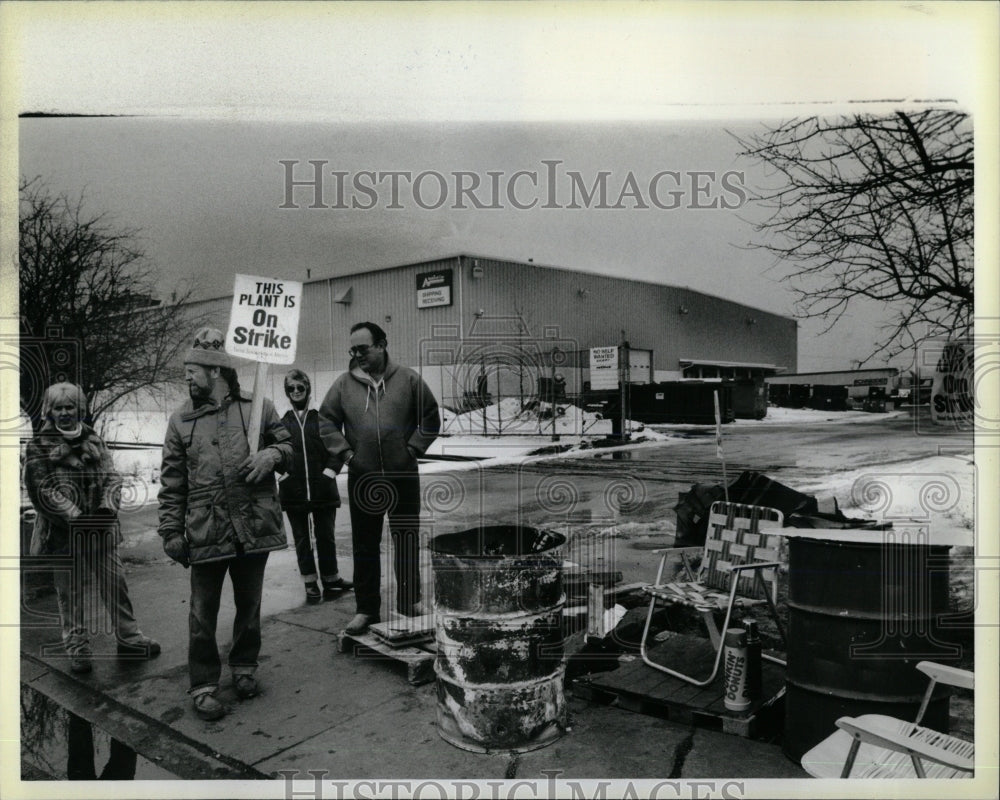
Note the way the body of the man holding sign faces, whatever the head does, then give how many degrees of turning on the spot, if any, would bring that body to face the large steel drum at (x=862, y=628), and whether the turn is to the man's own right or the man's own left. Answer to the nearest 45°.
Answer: approximately 45° to the man's own left

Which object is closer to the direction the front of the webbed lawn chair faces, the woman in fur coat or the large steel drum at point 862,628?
the woman in fur coat

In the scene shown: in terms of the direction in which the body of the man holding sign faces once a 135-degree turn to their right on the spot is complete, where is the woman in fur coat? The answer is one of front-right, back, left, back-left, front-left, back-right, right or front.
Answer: front

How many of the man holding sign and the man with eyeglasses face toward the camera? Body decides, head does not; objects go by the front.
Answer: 2

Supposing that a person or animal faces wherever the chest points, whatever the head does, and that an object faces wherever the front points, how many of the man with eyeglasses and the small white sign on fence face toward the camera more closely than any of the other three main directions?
2

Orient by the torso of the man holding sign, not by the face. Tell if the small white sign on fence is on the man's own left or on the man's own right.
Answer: on the man's own left

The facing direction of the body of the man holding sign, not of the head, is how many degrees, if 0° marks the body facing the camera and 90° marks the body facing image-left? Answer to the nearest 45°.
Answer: approximately 0°
